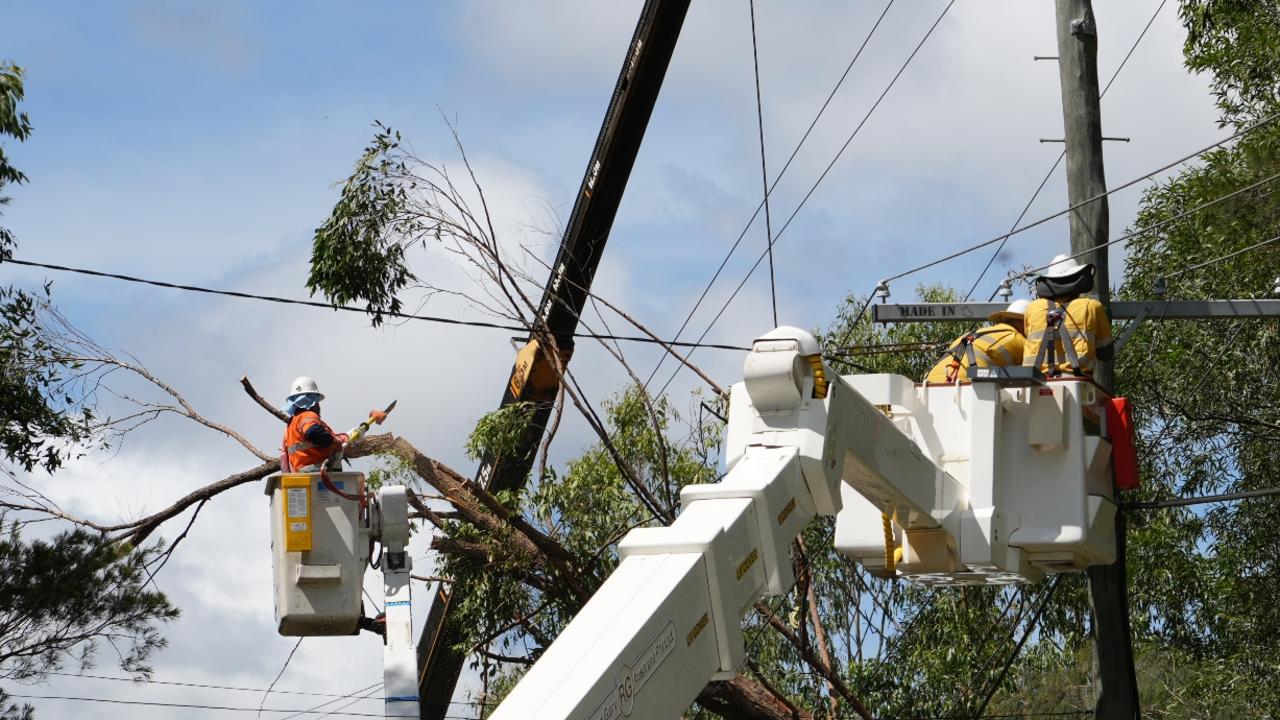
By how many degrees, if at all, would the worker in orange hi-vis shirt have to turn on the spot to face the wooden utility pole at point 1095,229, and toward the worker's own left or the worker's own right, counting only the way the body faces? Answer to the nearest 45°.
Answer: approximately 45° to the worker's own right

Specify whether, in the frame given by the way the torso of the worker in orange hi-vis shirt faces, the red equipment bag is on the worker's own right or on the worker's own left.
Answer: on the worker's own right

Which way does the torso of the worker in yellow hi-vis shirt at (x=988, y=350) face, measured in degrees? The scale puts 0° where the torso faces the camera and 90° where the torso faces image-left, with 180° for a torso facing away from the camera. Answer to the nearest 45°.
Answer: approximately 225°

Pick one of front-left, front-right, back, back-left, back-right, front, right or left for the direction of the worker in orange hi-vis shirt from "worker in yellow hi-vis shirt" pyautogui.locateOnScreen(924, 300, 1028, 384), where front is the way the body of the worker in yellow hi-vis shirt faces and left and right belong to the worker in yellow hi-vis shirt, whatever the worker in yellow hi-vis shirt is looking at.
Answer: back-left

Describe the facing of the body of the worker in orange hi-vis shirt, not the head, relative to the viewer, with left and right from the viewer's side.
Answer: facing away from the viewer and to the right of the viewer

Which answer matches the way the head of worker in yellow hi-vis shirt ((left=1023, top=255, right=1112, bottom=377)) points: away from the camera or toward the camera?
away from the camera

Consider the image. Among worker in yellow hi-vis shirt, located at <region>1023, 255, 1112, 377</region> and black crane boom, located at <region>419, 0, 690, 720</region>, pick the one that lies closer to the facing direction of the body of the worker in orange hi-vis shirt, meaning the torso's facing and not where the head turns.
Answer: the black crane boom
